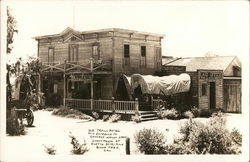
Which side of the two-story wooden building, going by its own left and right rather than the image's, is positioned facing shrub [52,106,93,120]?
front

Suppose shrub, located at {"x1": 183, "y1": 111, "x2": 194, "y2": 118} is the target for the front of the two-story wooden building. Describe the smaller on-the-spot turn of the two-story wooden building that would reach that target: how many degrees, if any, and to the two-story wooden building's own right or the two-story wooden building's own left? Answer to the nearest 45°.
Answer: approximately 90° to the two-story wooden building's own left

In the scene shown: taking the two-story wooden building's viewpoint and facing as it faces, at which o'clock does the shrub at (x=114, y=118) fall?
The shrub is roughly at 10 o'clock from the two-story wooden building.

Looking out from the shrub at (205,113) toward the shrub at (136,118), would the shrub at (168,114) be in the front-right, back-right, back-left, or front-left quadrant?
front-right

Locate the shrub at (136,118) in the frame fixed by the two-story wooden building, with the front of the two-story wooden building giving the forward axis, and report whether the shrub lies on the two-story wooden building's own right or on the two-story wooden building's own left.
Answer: on the two-story wooden building's own left

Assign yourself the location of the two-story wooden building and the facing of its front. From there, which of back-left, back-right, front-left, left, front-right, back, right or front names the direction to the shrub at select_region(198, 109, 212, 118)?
left

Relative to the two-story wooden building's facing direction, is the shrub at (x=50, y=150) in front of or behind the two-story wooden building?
in front

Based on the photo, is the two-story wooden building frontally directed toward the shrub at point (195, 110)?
no

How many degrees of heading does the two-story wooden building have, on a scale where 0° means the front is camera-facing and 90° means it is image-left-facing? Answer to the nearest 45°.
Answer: approximately 45°

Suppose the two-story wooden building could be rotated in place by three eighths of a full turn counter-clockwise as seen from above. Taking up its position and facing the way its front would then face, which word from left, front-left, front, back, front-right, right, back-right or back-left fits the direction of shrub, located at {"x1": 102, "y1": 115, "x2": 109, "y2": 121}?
right

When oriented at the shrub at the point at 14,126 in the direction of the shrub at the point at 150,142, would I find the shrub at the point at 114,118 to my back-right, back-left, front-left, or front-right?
front-left

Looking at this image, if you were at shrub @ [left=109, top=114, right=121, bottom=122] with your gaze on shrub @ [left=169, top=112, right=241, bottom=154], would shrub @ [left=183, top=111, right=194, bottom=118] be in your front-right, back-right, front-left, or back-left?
front-left

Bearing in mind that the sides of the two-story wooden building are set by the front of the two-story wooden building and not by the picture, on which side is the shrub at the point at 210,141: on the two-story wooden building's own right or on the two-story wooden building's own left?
on the two-story wooden building's own left

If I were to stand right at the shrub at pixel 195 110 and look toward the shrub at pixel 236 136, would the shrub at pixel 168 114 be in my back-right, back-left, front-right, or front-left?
back-right

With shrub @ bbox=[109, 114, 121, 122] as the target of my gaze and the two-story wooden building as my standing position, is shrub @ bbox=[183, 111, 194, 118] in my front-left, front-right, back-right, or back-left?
front-left

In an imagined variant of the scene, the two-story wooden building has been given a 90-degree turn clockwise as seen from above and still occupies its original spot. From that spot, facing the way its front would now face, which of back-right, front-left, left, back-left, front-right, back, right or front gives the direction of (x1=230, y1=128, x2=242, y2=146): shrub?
back
